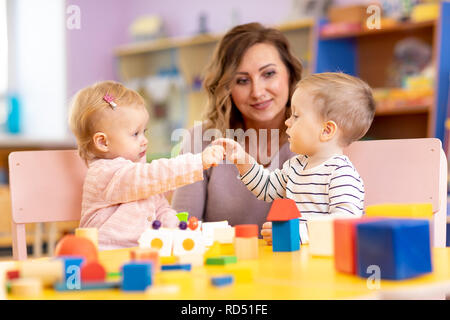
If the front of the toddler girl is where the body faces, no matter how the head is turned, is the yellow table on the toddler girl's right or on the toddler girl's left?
on the toddler girl's right

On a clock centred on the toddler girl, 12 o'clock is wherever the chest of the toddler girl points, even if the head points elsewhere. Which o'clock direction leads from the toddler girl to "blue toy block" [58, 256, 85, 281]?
The blue toy block is roughly at 3 o'clock from the toddler girl.

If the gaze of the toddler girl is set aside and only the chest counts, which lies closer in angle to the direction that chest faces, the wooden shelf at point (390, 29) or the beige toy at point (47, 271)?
the wooden shelf

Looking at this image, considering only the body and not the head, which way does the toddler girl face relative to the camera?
to the viewer's right

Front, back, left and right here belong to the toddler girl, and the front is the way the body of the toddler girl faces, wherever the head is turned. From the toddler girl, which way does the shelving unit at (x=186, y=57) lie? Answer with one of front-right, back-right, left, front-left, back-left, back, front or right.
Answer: left

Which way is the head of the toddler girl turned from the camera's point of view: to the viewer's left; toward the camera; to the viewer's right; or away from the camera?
to the viewer's right

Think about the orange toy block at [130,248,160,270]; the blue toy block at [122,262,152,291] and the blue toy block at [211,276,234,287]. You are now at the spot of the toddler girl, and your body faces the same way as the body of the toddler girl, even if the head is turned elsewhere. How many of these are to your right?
3

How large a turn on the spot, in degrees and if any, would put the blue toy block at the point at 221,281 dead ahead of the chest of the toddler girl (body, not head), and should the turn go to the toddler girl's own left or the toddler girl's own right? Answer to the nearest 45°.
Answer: approximately 90° to the toddler girl's own right

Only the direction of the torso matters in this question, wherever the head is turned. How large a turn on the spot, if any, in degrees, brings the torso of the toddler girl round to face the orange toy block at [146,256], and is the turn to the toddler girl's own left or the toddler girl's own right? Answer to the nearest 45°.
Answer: approximately 90° to the toddler girl's own right
